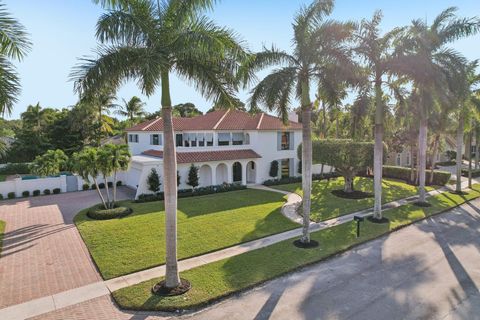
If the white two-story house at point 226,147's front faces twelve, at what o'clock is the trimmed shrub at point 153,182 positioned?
The trimmed shrub is roughly at 3 o'clock from the white two-story house.

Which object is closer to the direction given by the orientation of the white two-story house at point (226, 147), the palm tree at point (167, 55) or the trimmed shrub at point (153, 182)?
the palm tree

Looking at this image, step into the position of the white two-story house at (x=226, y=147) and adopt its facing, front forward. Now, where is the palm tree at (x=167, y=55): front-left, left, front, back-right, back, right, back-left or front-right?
front-right

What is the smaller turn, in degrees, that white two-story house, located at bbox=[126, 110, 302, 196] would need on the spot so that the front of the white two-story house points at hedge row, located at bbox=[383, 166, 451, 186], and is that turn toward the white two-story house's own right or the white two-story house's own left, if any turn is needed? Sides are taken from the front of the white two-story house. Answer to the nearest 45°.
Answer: approximately 45° to the white two-story house's own left

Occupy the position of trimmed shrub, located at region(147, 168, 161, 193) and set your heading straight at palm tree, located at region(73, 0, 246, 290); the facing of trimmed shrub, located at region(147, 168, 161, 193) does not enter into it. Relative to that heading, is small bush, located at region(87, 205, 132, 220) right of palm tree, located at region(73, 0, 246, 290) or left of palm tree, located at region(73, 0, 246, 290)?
right

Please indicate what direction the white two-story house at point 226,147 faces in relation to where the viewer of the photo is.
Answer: facing the viewer and to the right of the viewer

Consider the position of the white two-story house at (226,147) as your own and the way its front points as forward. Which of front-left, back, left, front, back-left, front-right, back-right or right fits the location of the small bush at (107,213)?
right
